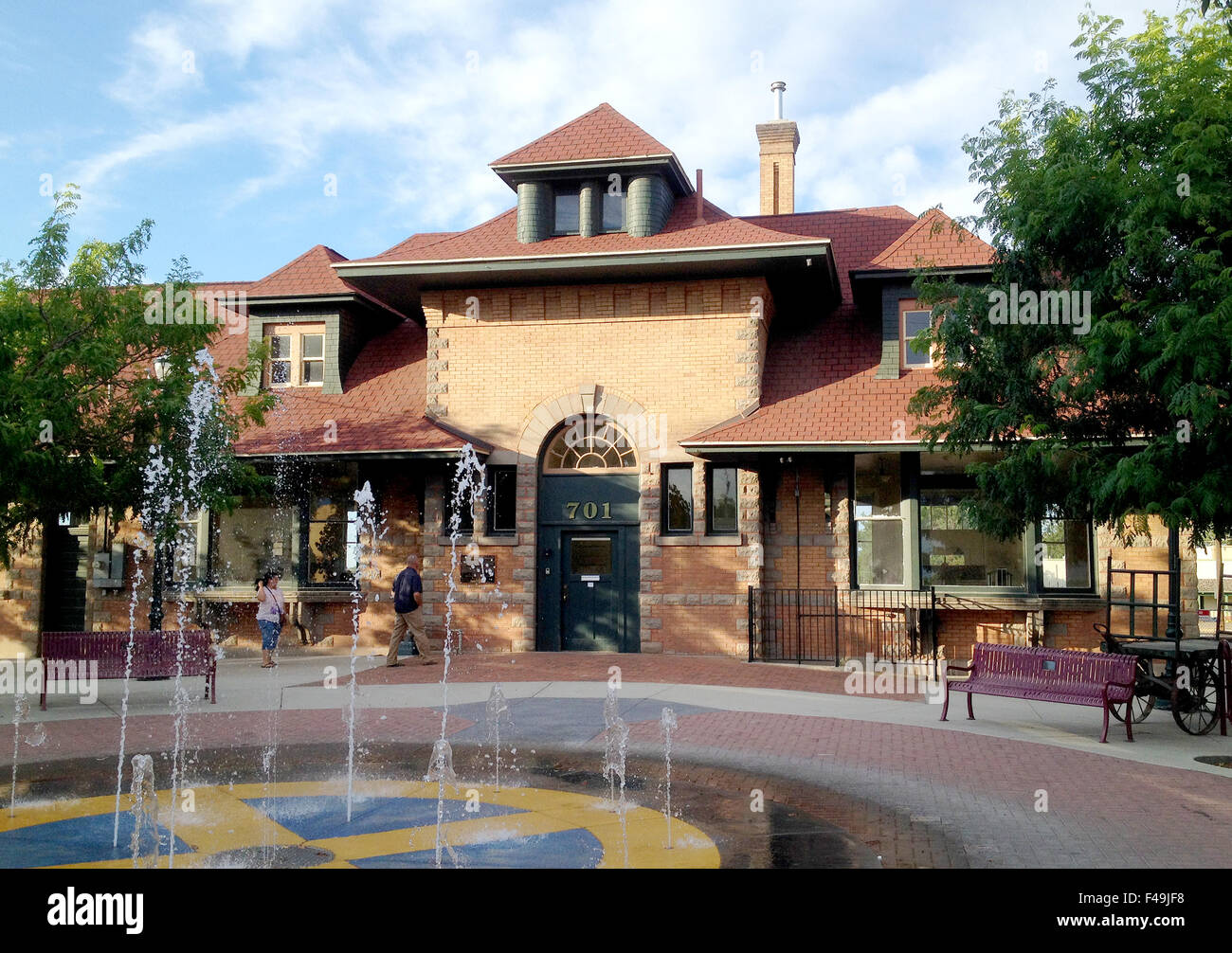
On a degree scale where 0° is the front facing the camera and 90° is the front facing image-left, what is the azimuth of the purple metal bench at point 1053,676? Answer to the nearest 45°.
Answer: approximately 45°

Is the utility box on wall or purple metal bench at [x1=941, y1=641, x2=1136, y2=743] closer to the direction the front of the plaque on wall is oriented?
the purple metal bench

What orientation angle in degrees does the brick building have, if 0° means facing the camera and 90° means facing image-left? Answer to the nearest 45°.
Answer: approximately 0°

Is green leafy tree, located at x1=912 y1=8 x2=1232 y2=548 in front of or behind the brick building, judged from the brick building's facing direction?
in front

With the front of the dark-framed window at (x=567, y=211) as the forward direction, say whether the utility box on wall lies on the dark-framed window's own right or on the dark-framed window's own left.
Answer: on the dark-framed window's own right

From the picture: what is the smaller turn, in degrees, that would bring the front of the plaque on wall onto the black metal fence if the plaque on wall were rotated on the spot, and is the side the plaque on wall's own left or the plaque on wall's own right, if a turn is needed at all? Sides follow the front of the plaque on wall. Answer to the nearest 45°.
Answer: approximately 90° to the plaque on wall's own left

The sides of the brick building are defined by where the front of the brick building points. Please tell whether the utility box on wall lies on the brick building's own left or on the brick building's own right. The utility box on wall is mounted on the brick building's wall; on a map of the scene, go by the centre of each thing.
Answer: on the brick building's own right
